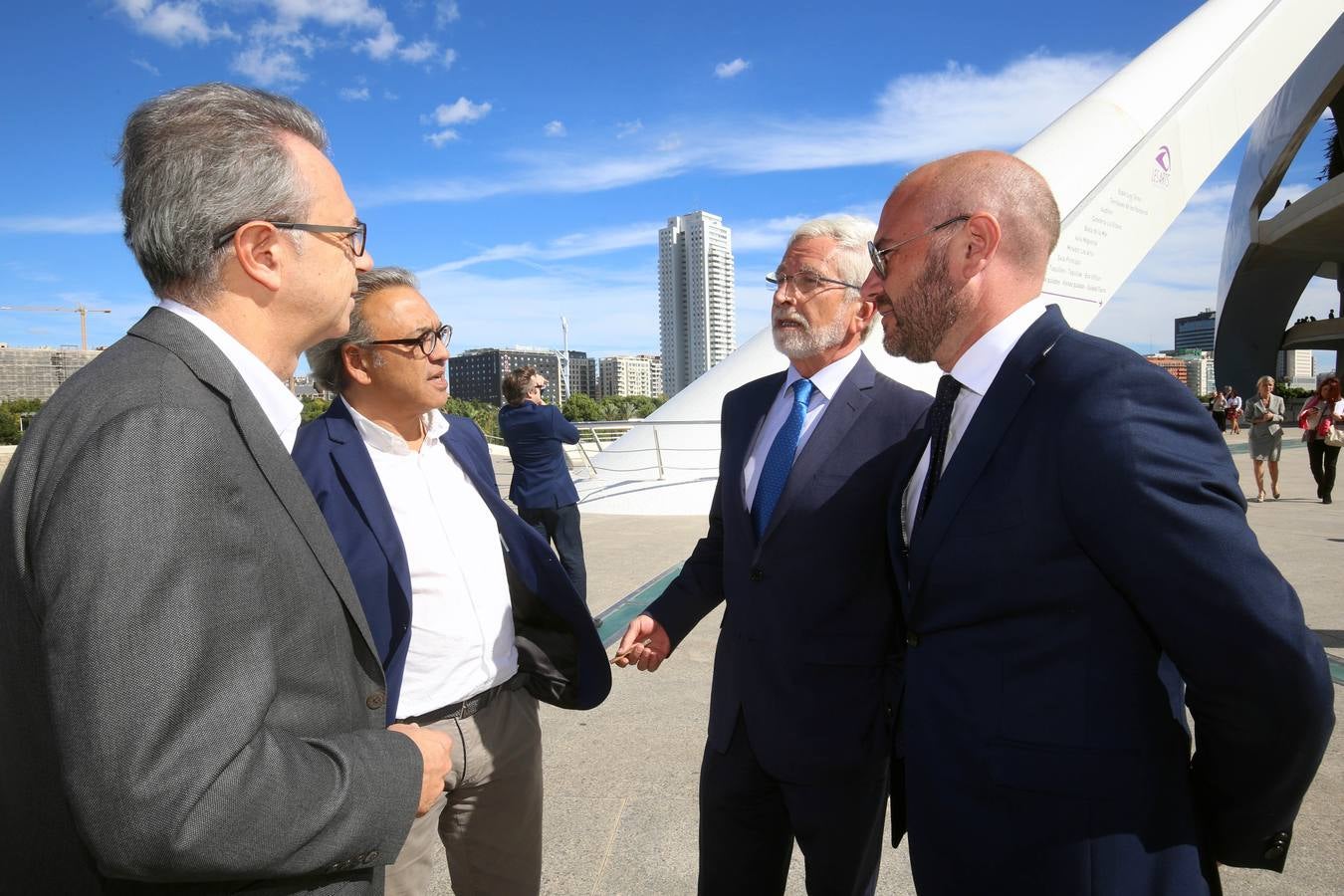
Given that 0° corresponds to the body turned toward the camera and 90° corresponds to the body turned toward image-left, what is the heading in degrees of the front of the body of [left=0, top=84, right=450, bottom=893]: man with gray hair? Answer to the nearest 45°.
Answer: approximately 270°

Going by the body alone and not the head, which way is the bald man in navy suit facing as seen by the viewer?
to the viewer's left

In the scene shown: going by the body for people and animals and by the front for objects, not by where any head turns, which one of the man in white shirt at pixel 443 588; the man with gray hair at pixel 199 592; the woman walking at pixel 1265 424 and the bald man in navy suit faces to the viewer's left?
the bald man in navy suit

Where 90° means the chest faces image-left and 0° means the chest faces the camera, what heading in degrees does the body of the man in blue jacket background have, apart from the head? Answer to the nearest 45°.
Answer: approximately 225°

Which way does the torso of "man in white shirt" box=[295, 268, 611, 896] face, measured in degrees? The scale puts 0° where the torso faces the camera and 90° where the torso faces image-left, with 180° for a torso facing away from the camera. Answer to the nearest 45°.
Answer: approximately 315°

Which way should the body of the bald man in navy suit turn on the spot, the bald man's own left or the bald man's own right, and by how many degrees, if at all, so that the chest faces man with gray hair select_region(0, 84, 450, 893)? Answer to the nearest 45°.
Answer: approximately 45° to the bald man's own left

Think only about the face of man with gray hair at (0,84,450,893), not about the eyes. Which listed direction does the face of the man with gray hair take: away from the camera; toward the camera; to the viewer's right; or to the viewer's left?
to the viewer's right
